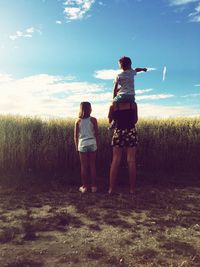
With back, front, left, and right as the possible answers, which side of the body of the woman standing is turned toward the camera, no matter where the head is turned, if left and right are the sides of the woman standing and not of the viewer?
back

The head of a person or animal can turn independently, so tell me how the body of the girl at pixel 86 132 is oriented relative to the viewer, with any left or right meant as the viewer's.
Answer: facing away from the viewer

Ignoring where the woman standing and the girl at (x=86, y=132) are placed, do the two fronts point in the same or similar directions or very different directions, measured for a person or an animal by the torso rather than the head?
same or similar directions

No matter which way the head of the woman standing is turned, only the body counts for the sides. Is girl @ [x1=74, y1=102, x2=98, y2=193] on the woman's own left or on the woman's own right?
on the woman's own left

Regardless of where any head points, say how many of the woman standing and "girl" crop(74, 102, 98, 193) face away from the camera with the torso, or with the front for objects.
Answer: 2

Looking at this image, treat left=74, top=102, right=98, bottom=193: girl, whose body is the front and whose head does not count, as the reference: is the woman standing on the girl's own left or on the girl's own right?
on the girl's own right
